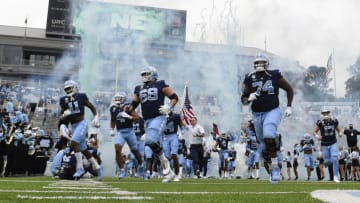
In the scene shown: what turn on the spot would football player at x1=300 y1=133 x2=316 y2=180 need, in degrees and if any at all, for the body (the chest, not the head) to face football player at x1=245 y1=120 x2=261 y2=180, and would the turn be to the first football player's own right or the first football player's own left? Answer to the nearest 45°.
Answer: approximately 90° to the first football player's own right

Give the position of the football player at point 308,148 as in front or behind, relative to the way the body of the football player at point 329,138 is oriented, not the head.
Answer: behind

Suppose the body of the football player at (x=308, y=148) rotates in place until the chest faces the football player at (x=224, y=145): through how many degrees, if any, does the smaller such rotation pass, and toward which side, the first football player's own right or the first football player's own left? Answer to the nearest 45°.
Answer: approximately 90° to the first football player's own right

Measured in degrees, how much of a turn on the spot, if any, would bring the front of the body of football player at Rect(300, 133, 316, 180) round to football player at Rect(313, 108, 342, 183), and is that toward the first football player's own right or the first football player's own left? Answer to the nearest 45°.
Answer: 0° — they already face them

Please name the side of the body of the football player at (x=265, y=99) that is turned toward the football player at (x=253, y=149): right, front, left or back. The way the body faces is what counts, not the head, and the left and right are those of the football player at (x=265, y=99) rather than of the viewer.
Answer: back

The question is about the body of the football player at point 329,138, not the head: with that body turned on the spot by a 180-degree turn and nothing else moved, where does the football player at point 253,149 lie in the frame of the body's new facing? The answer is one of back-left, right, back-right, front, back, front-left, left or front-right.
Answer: front-left

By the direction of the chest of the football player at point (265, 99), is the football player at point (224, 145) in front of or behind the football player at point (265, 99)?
behind

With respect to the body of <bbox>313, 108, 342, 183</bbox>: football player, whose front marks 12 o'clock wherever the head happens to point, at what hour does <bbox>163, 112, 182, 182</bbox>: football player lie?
<bbox>163, 112, 182, 182</bbox>: football player is roughly at 2 o'clock from <bbox>313, 108, 342, 183</bbox>: football player.

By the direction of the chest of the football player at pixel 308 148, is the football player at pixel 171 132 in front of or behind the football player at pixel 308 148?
in front
